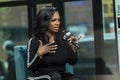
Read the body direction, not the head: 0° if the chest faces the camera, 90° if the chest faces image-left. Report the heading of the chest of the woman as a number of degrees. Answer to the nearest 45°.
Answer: approximately 315°

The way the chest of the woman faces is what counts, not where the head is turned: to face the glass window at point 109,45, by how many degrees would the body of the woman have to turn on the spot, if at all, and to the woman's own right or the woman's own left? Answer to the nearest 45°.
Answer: approximately 90° to the woman's own left

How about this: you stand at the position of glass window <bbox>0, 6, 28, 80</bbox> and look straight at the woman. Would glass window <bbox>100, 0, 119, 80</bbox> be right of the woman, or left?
left

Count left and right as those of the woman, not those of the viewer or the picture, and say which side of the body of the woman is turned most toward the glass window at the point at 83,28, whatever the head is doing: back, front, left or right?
left

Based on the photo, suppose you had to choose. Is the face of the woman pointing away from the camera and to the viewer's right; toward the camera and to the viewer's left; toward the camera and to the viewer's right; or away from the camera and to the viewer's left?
toward the camera and to the viewer's right
